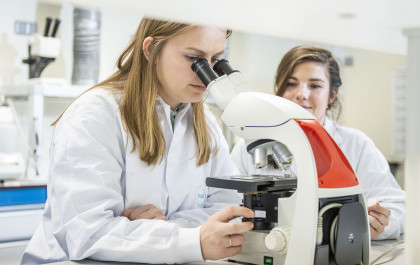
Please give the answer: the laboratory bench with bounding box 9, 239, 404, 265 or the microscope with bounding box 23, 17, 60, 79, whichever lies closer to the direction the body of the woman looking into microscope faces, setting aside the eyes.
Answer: the laboratory bench

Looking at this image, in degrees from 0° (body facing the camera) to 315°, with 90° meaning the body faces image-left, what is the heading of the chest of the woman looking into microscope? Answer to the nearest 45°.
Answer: approximately 315°

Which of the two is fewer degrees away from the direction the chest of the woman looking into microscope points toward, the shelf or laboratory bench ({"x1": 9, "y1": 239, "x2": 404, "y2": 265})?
the laboratory bench

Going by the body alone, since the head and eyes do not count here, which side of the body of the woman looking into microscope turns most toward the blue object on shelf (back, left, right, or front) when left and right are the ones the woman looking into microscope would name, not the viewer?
back

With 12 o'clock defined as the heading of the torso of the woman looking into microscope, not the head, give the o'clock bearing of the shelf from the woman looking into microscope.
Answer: The shelf is roughly at 7 o'clock from the woman looking into microscope.
